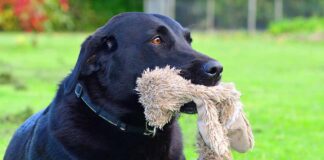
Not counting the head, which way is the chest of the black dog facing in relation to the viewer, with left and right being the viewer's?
facing the viewer and to the right of the viewer
